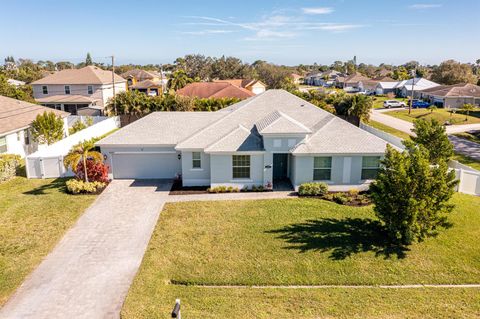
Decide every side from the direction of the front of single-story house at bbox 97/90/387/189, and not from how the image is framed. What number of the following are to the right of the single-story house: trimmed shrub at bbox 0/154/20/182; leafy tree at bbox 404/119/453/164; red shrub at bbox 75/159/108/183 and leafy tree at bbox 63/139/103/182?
3

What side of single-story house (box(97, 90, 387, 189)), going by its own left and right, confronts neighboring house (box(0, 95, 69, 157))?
right

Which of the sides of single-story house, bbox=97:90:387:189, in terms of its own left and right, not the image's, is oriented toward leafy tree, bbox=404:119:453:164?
left

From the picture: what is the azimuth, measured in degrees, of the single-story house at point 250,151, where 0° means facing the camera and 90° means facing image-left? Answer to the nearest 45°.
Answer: approximately 0°

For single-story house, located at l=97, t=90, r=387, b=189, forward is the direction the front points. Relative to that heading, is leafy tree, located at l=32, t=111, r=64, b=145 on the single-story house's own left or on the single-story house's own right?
on the single-story house's own right

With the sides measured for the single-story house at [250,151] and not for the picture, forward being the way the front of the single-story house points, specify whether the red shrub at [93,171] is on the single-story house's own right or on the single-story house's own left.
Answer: on the single-story house's own right

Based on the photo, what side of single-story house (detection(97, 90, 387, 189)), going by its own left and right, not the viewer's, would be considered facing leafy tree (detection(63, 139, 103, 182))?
right

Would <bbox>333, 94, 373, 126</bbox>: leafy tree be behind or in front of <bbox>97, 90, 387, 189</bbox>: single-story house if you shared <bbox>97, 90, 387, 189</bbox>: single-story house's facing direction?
behind

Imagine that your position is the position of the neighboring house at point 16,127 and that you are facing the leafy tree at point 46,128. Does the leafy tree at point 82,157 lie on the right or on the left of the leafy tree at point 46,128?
right

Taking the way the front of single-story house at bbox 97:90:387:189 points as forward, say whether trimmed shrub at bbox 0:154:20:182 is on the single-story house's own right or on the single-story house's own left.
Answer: on the single-story house's own right
